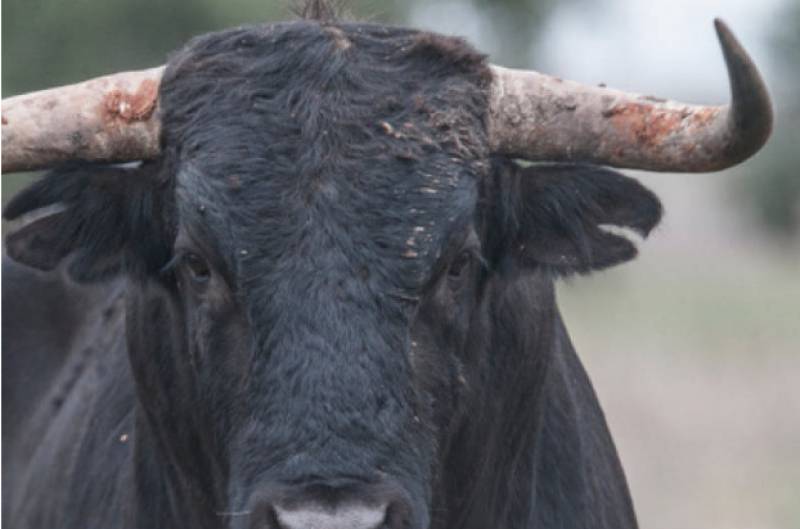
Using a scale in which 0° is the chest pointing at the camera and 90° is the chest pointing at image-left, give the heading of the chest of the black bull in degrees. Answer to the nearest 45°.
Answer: approximately 0°
